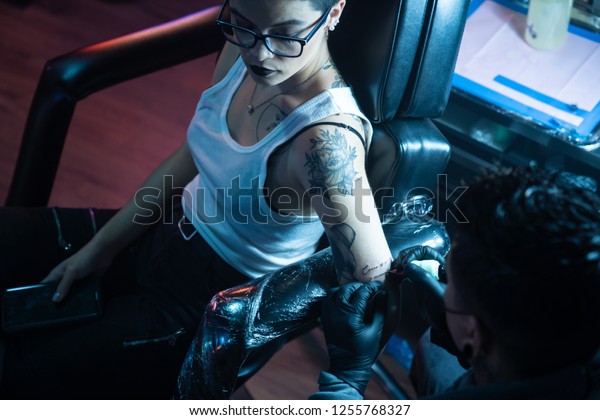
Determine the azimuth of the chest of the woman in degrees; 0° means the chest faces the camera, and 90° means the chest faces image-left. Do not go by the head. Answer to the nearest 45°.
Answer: approximately 45°

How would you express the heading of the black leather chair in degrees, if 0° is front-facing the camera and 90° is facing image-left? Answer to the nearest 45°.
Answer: approximately 45°

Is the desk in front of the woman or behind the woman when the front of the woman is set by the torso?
behind

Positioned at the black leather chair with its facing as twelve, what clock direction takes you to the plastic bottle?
The plastic bottle is roughly at 6 o'clock from the black leather chair.
